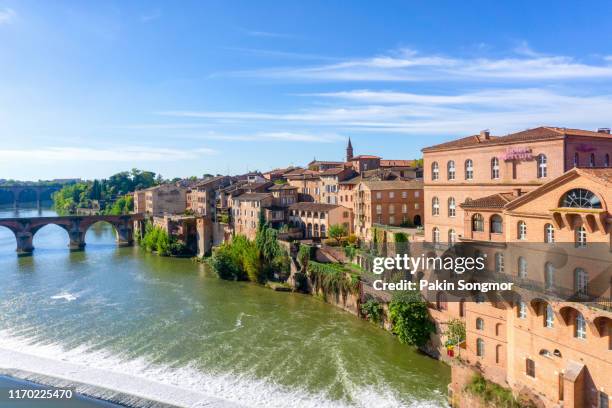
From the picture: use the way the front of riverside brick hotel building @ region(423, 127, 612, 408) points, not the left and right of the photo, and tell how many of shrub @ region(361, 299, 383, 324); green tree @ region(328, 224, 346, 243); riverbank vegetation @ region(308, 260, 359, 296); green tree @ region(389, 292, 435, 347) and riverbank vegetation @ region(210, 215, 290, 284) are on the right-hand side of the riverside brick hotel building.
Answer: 5

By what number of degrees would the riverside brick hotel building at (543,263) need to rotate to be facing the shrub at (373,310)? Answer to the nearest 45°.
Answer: approximately 90° to its right

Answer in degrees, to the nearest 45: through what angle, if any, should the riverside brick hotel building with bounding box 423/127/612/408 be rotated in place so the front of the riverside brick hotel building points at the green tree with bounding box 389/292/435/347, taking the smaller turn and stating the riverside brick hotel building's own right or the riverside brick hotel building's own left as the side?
approximately 90° to the riverside brick hotel building's own right

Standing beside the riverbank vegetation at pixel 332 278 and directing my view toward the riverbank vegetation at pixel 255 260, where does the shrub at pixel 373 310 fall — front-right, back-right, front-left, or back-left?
back-left

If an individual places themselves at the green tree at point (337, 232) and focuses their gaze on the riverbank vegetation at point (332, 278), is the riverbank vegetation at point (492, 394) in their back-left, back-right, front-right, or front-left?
front-left

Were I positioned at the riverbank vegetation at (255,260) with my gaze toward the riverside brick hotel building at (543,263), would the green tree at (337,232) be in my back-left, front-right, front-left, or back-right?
front-left

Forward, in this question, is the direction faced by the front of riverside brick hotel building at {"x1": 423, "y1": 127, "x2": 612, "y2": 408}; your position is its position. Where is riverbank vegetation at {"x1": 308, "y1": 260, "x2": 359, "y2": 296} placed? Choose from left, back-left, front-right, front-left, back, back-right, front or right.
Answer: right

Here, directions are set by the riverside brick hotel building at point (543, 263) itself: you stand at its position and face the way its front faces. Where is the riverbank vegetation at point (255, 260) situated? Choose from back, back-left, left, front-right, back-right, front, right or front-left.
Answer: right

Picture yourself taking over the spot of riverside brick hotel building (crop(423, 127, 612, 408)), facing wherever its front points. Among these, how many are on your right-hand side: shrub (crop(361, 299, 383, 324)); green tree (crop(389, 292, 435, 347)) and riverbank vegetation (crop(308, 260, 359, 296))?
3

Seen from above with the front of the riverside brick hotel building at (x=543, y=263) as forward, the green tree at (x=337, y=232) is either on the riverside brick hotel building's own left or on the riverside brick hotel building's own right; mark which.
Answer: on the riverside brick hotel building's own right

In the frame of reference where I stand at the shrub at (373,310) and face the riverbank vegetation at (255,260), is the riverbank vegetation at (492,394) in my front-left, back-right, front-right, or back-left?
back-left
